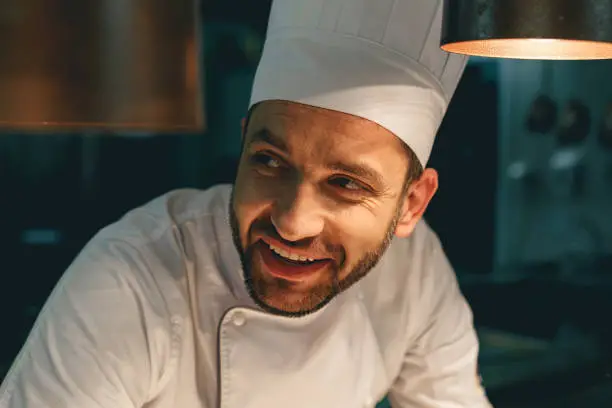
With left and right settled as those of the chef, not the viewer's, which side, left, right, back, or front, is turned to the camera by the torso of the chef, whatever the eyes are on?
front

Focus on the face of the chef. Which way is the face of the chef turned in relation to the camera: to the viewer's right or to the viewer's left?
to the viewer's left
